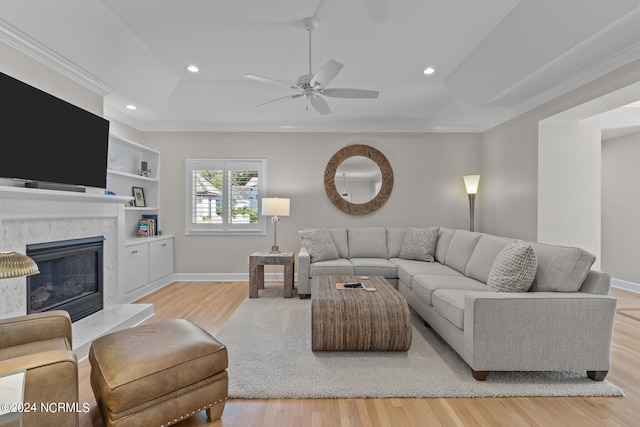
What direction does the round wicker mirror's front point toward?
toward the camera

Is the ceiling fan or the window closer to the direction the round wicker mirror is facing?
the ceiling fan

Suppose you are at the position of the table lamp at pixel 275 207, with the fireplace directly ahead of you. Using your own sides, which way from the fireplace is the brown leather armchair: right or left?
left

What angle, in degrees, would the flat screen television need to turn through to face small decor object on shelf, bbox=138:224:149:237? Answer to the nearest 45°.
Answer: approximately 90° to its left

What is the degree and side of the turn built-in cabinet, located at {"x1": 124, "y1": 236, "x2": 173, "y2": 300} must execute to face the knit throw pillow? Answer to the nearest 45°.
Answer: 0° — it already faces it

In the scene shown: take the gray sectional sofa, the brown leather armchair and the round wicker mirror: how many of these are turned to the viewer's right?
1

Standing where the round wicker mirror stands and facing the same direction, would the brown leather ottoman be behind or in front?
in front

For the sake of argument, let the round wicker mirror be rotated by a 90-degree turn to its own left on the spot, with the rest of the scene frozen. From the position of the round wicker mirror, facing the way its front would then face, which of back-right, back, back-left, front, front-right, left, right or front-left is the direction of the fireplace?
back-right

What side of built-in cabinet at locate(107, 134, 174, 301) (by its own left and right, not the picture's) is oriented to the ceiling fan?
front

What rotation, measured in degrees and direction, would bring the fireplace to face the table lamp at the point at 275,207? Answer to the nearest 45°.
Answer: approximately 45° to its left

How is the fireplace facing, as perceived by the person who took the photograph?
facing the viewer and to the right of the viewer

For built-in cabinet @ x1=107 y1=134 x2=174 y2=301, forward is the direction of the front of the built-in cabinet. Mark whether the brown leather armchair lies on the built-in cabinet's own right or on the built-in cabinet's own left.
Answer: on the built-in cabinet's own right

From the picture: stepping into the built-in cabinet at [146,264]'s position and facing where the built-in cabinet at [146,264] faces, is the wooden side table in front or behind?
in front

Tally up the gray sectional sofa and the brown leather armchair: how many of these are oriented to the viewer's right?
1

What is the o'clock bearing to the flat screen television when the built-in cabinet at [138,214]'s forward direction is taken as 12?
The flat screen television is roughly at 2 o'clock from the built-in cabinet.

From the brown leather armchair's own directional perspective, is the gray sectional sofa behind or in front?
in front

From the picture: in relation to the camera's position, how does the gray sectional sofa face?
facing the viewer and to the left of the viewer

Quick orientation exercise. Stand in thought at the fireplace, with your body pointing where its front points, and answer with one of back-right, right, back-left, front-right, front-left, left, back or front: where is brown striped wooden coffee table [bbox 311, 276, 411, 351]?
front
